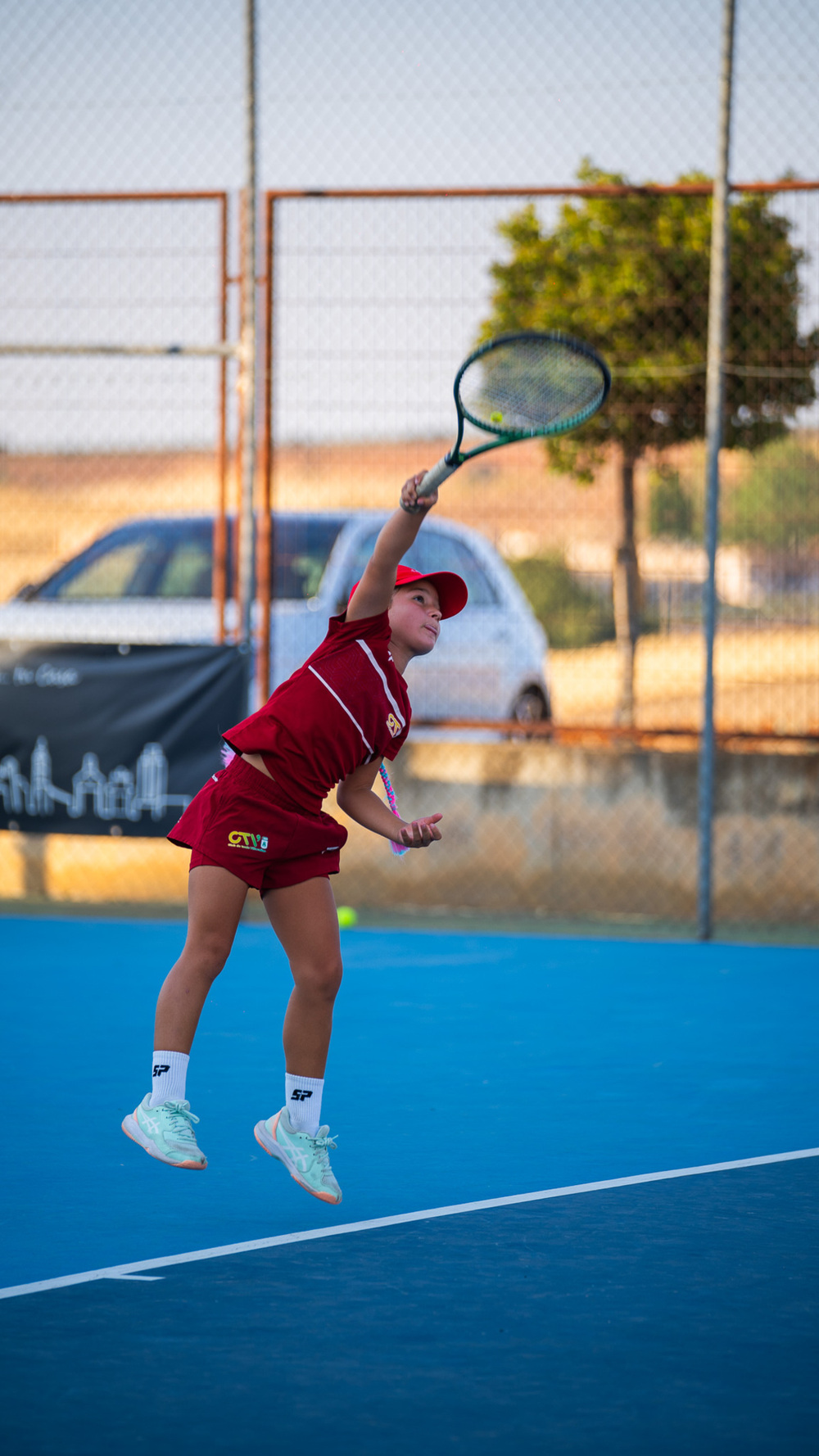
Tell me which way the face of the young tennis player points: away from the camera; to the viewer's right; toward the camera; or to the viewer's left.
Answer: to the viewer's right

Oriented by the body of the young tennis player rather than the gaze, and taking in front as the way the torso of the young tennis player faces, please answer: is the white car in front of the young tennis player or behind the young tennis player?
behind

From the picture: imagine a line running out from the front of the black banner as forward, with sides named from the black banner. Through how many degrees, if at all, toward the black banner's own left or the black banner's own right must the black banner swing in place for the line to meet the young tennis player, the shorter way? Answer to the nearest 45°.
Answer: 0° — it already faces them

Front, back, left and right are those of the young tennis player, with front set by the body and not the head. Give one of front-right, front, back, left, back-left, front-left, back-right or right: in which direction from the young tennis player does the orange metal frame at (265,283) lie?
back-left

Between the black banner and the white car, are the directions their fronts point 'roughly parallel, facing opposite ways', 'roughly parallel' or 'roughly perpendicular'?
roughly perpendicular

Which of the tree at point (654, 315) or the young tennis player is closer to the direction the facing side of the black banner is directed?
the young tennis player

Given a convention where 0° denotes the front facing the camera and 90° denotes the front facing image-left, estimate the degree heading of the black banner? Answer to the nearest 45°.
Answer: approximately 0°

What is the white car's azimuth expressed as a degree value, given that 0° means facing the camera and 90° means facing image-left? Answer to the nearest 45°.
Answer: approximately 90°

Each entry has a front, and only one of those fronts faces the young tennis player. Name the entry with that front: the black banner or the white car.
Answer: the black banner

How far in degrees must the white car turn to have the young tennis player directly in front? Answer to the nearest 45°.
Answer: approximately 90° to its left

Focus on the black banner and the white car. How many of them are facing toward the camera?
1
